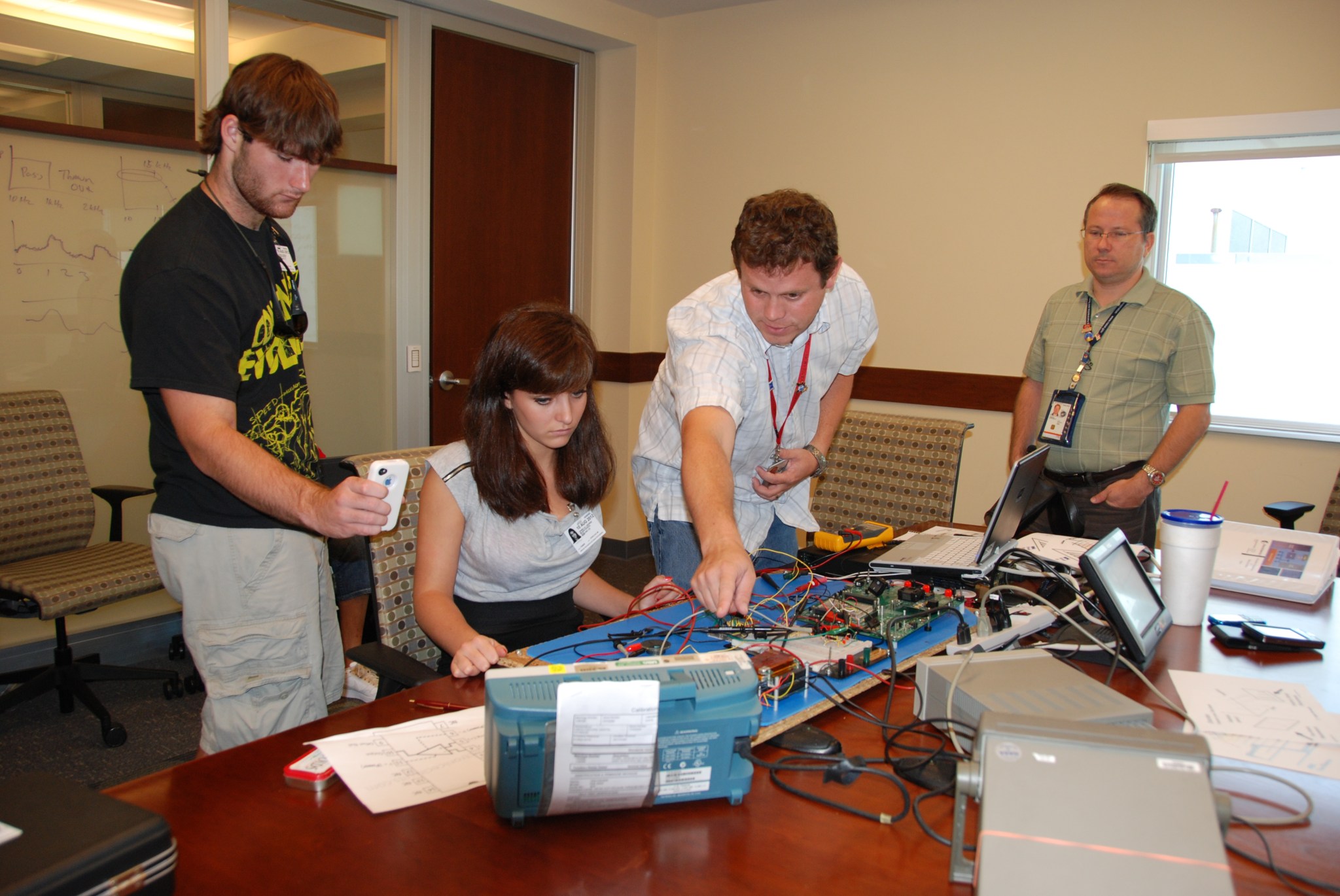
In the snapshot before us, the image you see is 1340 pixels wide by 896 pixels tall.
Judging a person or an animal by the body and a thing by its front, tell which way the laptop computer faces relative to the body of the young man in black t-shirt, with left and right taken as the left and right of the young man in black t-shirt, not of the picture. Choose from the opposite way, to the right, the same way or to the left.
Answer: the opposite way

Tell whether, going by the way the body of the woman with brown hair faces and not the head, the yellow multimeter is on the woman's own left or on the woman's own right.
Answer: on the woman's own left

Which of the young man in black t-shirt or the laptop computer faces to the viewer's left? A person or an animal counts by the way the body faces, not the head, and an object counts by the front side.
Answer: the laptop computer

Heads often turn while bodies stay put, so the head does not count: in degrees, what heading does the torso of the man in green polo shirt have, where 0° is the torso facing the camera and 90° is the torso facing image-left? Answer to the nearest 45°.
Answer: approximately 45°

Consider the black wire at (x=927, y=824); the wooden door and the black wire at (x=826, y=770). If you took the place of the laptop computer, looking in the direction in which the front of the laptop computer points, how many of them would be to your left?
2

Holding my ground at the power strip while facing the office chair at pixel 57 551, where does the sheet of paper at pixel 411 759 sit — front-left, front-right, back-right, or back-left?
front-left

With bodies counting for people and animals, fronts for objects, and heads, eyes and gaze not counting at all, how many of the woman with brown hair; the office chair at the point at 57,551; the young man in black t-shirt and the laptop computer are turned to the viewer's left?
1

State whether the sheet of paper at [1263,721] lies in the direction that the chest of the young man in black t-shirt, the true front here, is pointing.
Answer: yes

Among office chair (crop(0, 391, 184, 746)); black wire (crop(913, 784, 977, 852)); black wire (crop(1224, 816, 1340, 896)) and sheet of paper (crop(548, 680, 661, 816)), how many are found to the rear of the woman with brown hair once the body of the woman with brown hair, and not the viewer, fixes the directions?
1

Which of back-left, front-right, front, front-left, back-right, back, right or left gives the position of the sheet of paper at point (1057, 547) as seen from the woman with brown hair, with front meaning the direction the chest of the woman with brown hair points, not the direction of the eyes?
front-left

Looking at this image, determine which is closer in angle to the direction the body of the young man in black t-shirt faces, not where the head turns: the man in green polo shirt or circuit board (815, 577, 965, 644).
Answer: the circuit board

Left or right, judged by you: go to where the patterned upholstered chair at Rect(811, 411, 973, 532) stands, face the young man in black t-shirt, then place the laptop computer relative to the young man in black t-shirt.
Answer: left

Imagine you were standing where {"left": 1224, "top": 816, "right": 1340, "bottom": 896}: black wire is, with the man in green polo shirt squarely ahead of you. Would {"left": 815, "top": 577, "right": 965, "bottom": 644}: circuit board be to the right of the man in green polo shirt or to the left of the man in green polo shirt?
left

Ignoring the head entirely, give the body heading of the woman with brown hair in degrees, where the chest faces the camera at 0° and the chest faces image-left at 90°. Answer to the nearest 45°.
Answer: approximately 315°

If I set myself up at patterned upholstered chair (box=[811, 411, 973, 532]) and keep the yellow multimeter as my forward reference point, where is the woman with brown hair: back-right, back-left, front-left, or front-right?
front-right

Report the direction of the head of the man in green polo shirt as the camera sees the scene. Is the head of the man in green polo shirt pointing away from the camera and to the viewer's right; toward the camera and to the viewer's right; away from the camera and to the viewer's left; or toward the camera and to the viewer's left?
toward the camera and to the viewer's left

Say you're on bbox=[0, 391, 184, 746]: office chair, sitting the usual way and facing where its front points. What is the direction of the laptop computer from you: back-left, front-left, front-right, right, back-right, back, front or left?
front

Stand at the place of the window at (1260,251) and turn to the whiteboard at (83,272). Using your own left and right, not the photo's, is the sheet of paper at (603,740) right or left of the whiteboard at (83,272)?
left
